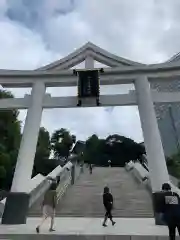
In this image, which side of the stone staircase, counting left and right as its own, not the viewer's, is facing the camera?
front

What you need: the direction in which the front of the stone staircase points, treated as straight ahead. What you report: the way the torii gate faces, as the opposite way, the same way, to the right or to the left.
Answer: the same way

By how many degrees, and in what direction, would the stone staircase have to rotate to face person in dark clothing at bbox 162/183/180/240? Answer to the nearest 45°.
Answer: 0° — it already faces them

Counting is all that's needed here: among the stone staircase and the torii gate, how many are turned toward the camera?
2

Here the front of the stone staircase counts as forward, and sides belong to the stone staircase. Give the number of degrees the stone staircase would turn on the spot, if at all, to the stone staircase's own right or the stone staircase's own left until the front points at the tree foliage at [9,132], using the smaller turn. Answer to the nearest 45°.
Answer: approximately 135° to the stone staircase's own right

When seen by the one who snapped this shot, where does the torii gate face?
facing the viewer
